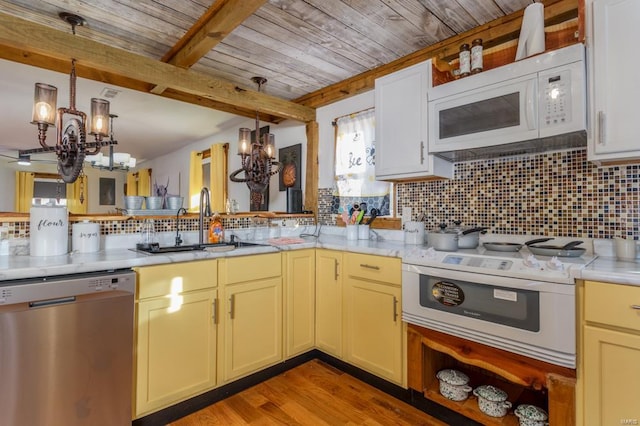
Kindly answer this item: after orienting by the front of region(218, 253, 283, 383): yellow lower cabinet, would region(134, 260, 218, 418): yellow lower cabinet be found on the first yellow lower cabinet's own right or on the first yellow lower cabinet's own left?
on the first yellow lower cabinet's own right

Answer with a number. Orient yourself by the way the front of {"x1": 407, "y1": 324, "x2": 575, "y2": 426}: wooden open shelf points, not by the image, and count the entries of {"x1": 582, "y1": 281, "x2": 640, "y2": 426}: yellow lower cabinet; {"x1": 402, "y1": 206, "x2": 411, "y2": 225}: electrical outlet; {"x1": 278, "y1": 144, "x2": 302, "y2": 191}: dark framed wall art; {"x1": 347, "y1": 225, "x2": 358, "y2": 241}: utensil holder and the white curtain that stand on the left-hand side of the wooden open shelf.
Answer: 1

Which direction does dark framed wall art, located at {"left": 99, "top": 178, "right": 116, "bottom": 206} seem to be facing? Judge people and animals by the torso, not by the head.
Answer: toward the camera

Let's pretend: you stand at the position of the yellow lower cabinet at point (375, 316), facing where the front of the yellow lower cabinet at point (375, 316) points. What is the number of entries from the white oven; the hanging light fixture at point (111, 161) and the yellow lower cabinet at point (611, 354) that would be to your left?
2

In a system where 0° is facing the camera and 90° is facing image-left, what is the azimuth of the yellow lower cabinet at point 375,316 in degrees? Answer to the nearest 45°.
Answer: approximately 45°

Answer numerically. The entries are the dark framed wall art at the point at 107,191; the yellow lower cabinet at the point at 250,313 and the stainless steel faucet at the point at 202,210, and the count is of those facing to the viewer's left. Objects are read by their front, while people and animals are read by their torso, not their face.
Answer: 0

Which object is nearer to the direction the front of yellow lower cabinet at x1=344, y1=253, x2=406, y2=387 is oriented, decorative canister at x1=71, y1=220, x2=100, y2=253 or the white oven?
the decorative canister

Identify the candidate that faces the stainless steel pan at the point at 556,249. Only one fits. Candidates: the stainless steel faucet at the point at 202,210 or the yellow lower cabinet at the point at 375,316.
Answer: the stainless steel faucet

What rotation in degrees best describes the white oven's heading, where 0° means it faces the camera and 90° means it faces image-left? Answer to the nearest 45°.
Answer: approximately 45°

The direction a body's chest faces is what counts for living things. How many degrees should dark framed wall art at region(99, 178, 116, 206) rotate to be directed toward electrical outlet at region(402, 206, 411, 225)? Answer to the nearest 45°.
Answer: approximately 45° to its left

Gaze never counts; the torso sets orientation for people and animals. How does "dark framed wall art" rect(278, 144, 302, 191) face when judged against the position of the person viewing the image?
facing the viewer and to the left of the viewer

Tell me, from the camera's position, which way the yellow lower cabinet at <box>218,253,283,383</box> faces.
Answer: facing the viewer and to the right of the viewer

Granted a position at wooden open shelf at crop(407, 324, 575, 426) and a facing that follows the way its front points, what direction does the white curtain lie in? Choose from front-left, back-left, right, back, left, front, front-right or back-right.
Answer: right
